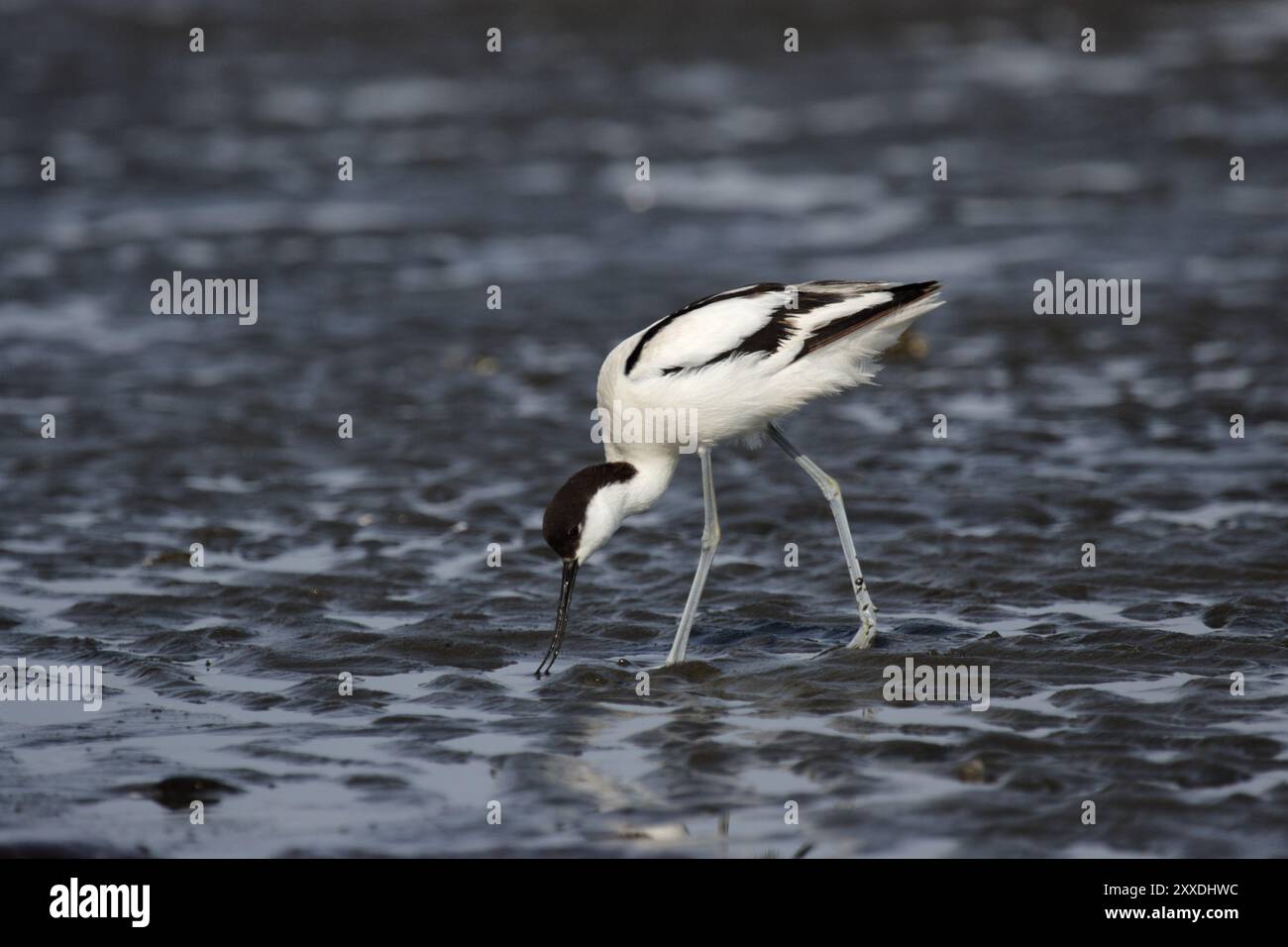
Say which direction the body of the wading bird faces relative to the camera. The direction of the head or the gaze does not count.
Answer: to the viewer's left
